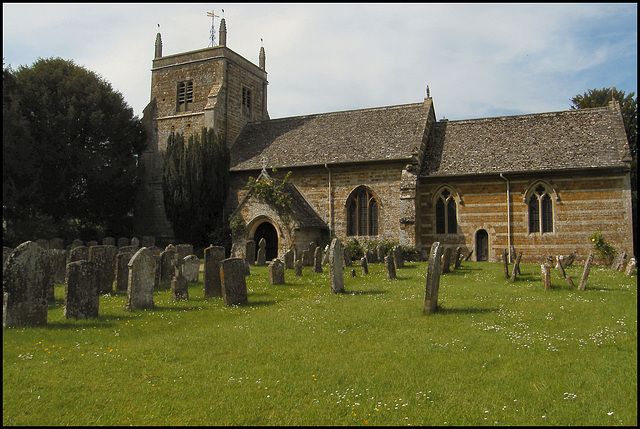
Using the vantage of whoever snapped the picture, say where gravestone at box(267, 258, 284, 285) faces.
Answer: facing the viewer and to the right of the viewer

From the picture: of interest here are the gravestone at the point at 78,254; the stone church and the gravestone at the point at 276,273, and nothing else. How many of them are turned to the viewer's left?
0

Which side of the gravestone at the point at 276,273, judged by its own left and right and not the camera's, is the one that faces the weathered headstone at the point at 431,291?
front

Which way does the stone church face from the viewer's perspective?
toward the camera

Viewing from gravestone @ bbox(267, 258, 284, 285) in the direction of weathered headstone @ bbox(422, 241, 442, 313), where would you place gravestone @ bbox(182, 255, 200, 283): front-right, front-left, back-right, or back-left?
back-right

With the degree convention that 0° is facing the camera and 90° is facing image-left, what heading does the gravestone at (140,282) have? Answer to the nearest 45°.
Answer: approximately 315°

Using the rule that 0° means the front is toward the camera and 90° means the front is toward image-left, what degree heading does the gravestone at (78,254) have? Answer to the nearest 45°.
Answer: approximately 315°

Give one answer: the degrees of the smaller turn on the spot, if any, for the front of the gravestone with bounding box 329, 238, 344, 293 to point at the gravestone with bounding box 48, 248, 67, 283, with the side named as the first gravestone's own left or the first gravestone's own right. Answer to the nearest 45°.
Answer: approximately 135° to the first gravestone's own right

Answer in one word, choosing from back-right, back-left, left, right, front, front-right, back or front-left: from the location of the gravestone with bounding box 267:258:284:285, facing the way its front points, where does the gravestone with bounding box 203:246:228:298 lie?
right

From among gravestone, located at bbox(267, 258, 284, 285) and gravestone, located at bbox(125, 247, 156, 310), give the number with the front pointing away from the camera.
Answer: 0
